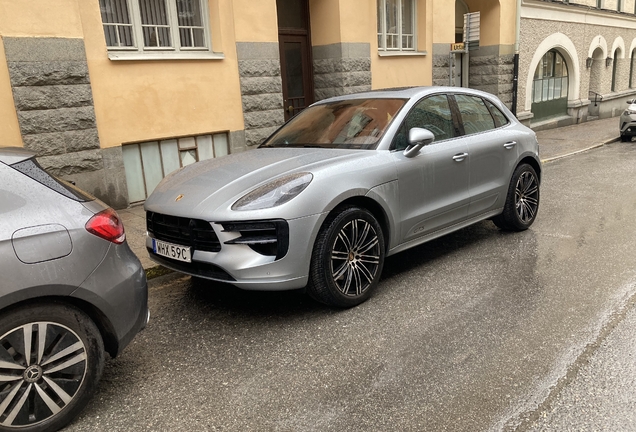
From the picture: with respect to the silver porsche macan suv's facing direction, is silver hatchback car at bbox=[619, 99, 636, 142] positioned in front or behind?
behind

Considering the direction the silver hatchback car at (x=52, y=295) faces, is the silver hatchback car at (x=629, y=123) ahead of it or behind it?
behind

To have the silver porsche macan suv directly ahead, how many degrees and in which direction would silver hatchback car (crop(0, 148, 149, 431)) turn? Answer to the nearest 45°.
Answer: approximately 180°

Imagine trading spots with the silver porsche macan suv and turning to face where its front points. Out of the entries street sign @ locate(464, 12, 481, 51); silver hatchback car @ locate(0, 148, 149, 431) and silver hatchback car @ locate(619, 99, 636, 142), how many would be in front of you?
1

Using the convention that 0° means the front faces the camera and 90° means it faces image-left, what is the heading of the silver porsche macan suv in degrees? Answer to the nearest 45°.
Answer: approximately 45°

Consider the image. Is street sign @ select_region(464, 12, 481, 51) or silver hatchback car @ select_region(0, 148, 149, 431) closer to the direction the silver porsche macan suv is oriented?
the silver hatchback car

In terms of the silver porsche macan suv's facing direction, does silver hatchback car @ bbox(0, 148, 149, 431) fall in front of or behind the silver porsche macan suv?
in front

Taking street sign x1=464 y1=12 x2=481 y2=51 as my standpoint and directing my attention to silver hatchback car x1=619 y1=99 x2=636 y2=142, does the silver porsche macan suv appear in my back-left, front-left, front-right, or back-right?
back-right

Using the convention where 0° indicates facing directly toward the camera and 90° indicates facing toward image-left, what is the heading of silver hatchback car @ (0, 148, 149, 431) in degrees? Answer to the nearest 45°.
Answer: approximately 90°

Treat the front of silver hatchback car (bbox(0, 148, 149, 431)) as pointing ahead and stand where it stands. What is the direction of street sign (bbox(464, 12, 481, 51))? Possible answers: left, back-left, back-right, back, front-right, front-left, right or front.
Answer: back-right
